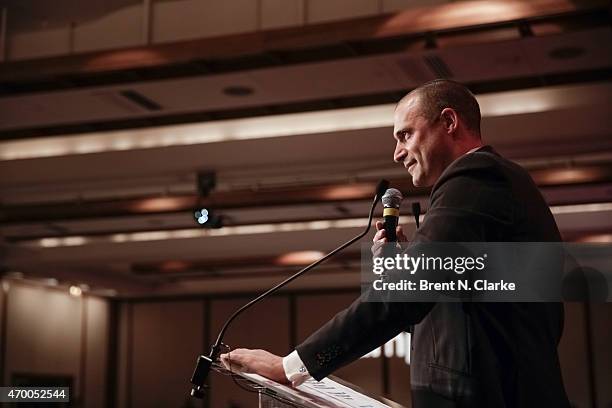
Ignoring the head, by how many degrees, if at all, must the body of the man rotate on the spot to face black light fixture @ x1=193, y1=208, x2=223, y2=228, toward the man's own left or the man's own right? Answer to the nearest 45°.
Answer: approximately 90° to the man's own right

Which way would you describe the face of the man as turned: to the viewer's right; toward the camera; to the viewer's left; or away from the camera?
to the viewer's left

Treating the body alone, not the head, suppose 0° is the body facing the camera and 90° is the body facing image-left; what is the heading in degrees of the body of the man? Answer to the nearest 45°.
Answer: approximately 90°

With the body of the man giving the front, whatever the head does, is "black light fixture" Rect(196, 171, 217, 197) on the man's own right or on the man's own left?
on the man's own right
